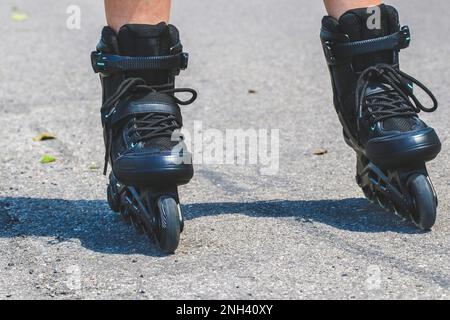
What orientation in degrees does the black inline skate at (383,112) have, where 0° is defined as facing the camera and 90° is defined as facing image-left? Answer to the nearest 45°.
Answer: approximately 315°

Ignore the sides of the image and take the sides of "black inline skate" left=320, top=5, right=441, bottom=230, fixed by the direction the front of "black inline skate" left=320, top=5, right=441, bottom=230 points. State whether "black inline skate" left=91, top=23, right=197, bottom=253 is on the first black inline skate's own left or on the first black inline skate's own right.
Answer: on the first black inline skate's own right
